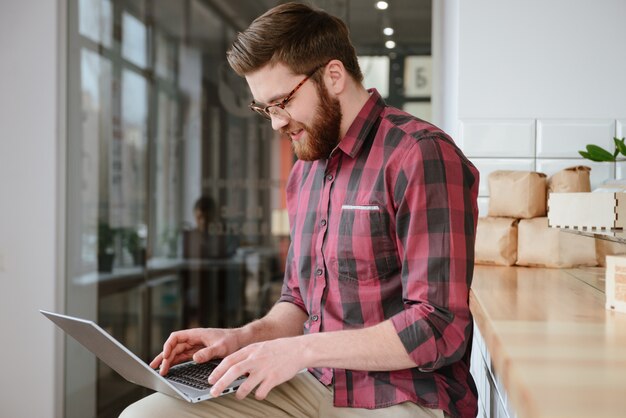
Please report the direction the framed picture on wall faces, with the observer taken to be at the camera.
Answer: facing the viewer

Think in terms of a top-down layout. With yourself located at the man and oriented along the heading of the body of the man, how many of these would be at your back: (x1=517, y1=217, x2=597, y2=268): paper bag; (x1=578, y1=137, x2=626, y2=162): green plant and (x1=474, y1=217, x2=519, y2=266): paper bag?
3

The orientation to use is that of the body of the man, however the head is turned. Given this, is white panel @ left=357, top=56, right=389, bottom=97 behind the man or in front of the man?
behind

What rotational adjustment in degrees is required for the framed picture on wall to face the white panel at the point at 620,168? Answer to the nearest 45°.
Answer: approximately 45° to its left

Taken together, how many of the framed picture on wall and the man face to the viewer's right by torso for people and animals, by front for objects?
0

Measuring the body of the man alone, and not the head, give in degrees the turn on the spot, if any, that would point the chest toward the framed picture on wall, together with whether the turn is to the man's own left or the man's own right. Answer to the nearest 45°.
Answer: approximately 135° to the man's own right

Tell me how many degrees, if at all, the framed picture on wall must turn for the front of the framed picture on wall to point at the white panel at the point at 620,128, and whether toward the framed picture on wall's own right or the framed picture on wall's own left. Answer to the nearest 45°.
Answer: approximately 45° to the framed picture on wall's own left
